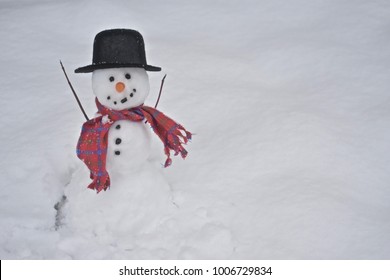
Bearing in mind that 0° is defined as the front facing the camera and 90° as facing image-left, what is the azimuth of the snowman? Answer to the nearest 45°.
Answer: approximately 0°
